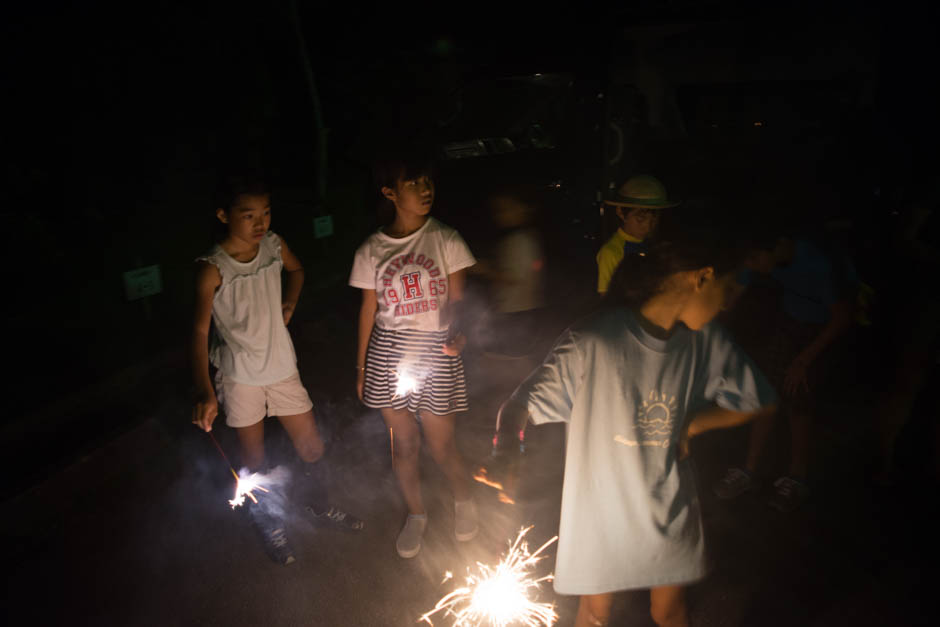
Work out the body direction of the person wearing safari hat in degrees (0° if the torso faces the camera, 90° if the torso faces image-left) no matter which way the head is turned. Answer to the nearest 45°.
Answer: approximately 315°

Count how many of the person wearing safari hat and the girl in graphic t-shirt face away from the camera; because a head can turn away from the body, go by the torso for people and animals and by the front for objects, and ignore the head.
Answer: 0

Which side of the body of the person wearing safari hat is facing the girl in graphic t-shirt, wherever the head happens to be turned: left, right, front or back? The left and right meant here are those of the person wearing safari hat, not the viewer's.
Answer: right

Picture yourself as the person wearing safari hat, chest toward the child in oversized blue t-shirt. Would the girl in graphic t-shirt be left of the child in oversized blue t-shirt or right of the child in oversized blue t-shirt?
right

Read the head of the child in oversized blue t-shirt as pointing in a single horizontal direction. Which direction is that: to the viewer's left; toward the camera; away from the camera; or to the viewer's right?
to the viewer's right

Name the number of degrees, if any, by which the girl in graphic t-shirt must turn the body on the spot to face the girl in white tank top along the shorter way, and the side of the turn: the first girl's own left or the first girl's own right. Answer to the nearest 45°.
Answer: approximately 90° to the first girl's own right

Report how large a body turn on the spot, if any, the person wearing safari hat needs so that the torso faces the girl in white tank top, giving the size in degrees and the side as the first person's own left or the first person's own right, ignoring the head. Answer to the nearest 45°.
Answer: approximately 90° to the first person's own right

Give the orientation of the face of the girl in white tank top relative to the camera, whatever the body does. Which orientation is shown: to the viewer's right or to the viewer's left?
to the viewer's right

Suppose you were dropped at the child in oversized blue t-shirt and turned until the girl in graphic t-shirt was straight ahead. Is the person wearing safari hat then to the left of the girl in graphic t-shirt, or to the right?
right

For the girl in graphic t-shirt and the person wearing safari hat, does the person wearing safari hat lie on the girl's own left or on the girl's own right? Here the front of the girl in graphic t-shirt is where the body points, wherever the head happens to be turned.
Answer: on the girl's own left

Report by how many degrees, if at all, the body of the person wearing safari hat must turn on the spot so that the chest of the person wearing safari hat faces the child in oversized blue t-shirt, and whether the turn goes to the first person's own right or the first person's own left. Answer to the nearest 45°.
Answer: approximately 45° to the first person's own right

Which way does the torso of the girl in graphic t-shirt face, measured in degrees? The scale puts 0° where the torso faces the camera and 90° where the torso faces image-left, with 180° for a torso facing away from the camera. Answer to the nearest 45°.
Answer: approximately 0°
